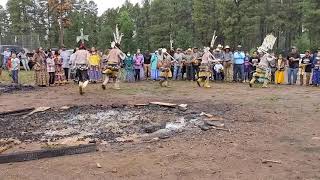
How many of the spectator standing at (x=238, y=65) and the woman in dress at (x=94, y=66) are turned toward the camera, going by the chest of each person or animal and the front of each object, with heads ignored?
2

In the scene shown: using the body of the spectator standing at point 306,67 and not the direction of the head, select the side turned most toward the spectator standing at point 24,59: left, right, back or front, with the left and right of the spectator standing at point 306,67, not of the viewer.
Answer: right

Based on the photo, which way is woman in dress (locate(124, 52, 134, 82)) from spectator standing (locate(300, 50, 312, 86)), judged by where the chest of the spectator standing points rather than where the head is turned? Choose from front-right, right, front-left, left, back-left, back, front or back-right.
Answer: right

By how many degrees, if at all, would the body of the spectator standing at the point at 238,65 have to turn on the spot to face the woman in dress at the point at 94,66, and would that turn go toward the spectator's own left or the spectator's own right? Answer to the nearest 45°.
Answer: approximately 90° to the spectator's own right

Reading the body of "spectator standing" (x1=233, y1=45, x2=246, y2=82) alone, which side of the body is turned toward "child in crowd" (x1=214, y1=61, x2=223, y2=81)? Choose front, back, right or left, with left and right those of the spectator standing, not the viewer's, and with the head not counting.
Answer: right

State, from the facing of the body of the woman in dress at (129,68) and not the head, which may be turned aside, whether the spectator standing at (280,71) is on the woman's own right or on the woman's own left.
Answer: on the woman's own left

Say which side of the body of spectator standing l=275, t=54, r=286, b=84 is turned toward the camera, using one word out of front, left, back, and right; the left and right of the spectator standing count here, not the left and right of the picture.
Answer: front

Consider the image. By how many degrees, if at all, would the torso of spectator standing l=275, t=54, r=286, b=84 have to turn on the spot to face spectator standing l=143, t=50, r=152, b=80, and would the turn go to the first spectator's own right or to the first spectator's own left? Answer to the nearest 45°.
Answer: approximately 90° to the first spectator's own right
